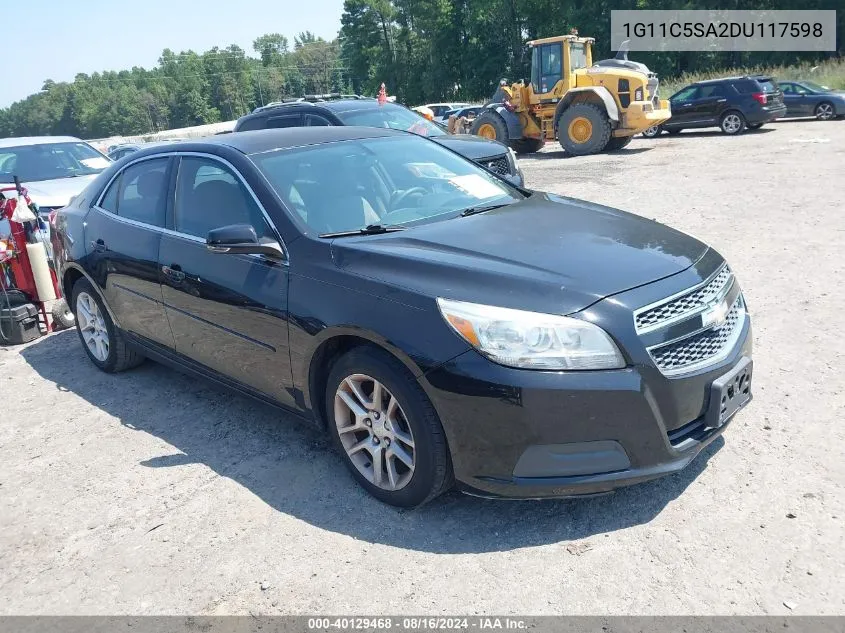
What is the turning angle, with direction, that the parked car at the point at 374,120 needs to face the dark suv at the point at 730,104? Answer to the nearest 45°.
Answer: approximately 90° to its left

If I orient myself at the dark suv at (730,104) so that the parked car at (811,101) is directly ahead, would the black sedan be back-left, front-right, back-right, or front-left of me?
back-right

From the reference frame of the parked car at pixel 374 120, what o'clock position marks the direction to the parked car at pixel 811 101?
the parked car at pixel 811 101 is roughly at 9 o'clock from the parked car at pixel 374 120.

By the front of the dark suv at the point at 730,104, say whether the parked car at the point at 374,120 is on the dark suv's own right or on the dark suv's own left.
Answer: on the dark suv's own left

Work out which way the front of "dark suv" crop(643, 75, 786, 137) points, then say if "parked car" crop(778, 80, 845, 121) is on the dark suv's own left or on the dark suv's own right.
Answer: on the dark suv's own right

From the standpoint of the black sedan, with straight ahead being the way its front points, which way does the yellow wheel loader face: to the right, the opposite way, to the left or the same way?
the opposite way

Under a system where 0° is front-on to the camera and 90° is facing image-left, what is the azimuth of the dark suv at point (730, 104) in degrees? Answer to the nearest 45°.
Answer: approximately 135°

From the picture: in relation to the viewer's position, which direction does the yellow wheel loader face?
facing away from the viewer and to the left of the viewer
